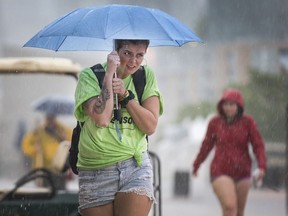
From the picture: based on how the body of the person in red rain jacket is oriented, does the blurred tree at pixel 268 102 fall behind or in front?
behind

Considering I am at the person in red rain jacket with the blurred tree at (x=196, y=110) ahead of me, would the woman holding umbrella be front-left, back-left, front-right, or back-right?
back-left

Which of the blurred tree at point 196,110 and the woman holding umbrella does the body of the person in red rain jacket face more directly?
the woman holding umbrella

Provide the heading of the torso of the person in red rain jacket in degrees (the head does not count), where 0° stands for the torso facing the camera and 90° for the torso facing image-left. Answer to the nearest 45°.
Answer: approximately 0°

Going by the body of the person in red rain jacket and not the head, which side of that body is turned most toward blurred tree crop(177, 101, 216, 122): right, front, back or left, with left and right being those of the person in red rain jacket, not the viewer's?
back
